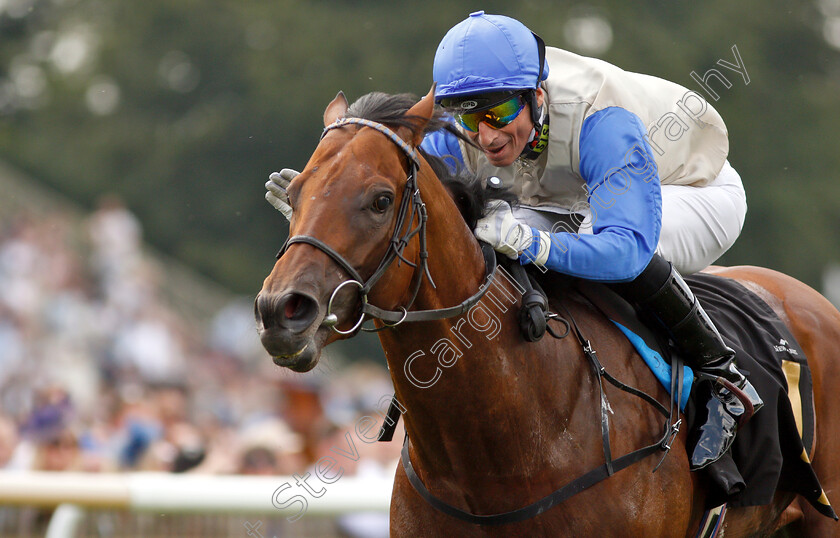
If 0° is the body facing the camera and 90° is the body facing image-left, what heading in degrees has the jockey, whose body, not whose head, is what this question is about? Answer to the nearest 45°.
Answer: approximately 45°

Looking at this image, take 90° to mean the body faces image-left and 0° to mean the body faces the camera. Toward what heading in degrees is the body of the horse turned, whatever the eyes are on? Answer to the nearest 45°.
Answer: approximately 45°
